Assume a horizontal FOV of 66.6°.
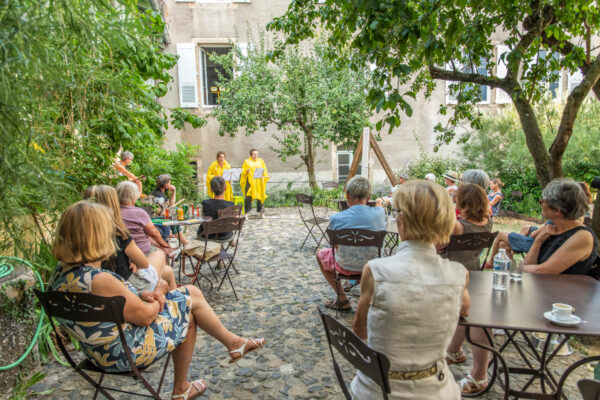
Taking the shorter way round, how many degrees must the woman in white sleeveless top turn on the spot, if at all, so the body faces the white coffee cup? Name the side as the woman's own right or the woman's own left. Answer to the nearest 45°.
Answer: approximately 45° to the woman's own right

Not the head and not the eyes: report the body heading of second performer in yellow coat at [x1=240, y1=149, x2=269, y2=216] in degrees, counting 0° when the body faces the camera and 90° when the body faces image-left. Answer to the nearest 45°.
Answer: approximately 0°

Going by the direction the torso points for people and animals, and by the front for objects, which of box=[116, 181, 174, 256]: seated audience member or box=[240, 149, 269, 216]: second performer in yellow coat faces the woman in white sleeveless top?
the second performer in yellow coat

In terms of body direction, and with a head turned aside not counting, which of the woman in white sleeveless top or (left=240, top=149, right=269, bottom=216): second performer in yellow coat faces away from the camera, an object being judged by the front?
the woman in white sleeveless top

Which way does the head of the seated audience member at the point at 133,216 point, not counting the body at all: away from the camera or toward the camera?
away from the camera

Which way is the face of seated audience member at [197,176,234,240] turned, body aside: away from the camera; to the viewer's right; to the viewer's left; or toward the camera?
away from the camera

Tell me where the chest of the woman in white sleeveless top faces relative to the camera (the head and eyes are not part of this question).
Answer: away from the camera

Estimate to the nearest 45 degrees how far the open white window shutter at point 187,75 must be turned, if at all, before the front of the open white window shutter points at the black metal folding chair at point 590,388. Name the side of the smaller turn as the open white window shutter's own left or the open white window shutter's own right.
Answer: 0° — it already faces it

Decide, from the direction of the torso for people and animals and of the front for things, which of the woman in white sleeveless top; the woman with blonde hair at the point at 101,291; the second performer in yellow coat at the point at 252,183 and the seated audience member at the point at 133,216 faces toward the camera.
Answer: the second performer in yellow coat

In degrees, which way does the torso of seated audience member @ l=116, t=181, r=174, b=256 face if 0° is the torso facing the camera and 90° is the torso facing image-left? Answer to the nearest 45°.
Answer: approximately 225°

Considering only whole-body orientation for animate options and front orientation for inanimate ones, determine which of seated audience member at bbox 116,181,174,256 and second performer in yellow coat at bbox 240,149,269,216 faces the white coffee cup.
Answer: the second performer in yellow coat

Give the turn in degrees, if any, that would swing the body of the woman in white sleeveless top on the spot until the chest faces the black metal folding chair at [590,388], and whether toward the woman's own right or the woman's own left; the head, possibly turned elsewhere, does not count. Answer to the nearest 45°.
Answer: approximately 135° to the woman's own right

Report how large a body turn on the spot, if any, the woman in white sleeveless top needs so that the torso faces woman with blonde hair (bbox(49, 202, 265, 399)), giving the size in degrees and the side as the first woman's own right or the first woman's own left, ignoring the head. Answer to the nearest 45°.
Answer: approximately 90° to the first woman's own left

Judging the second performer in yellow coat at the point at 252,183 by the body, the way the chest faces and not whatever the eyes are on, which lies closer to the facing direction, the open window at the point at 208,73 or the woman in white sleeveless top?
the woman in white sleeveless top
